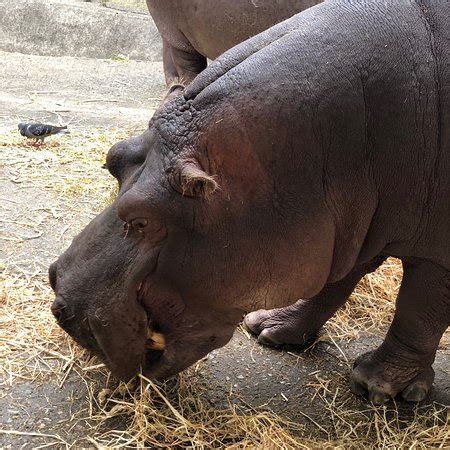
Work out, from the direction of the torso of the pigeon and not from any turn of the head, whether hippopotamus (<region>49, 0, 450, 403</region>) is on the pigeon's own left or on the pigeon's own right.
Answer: on the pigeon's own left

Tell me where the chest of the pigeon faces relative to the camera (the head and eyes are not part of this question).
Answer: to the viewer's left

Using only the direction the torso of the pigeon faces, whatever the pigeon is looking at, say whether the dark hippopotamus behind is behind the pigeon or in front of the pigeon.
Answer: behind
